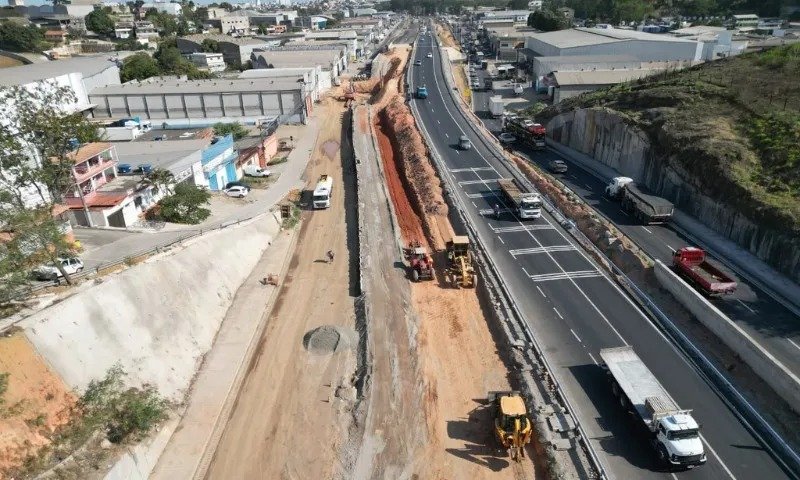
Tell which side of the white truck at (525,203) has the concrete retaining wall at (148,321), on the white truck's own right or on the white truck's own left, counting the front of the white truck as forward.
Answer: on the white truck's own right

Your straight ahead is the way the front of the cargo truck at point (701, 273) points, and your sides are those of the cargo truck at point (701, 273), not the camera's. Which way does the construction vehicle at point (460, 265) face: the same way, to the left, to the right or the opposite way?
the opposite way

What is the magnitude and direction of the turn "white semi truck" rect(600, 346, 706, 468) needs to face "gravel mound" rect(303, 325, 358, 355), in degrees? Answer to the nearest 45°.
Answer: approximately 135° to its right

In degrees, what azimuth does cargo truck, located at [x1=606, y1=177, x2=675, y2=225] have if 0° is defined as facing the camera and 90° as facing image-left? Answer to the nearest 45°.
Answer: approximately 135°

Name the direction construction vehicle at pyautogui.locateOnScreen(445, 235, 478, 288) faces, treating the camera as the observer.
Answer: facing the viewer

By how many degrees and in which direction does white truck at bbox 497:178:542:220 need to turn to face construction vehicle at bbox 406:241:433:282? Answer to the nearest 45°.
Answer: approximately 90° to its right

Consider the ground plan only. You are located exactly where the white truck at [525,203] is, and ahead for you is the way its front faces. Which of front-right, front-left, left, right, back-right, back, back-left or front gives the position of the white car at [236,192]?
back-right

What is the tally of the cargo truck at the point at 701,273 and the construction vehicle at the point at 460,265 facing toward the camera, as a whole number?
1

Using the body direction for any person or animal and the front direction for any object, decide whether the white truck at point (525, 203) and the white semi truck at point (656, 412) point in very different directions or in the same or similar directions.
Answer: same or similar directions

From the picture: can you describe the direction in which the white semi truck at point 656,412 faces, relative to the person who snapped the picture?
facing the viewer and to the right of the viewer

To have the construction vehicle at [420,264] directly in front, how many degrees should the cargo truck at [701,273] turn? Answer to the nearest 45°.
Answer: approximately 45° to its left

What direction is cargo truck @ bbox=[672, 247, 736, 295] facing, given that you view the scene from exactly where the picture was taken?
facing away from the viewer and to the left of the viewer

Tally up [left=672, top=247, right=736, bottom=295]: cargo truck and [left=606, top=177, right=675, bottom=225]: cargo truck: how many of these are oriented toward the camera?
0

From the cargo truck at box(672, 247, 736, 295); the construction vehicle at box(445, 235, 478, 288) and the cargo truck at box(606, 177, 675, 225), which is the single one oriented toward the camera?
the construction vehicle

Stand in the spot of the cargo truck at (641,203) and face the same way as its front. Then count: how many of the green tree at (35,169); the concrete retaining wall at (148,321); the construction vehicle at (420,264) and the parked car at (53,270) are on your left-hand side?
4

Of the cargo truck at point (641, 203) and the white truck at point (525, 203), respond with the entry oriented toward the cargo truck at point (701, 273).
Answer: the white truck
